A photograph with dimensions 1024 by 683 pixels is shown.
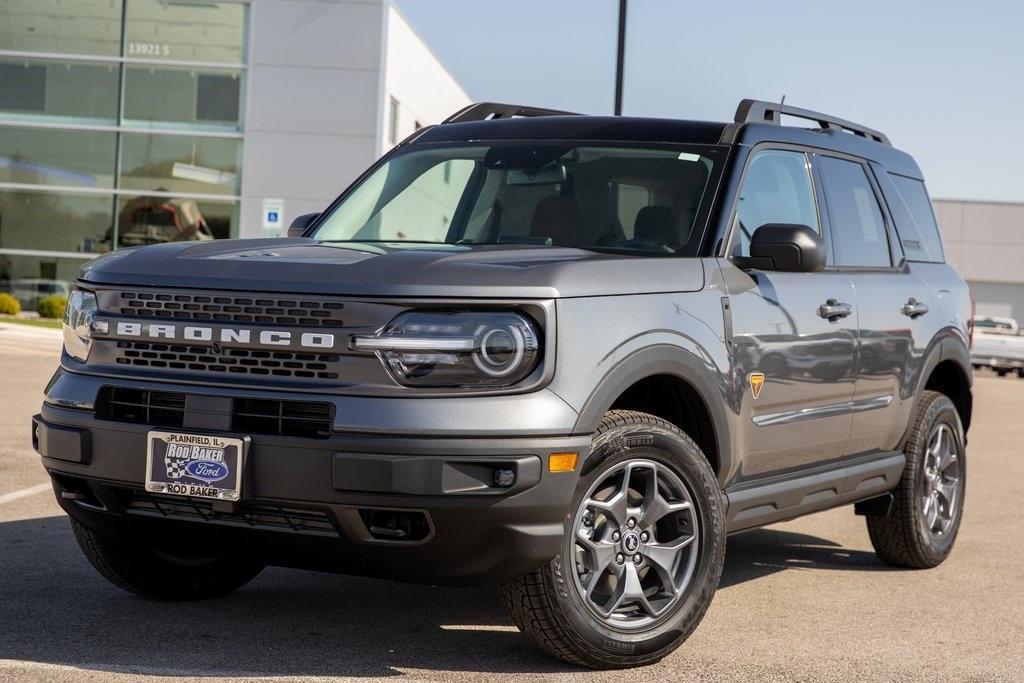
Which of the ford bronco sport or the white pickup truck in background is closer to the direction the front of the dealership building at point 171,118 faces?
the ford bronco sport

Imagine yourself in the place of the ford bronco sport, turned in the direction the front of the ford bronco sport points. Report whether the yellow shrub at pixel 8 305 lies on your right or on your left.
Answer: on your right

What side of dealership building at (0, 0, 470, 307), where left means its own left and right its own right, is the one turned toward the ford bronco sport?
front

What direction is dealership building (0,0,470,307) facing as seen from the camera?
toward the camera

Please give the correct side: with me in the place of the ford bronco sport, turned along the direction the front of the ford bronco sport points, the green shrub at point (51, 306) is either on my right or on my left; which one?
on my right

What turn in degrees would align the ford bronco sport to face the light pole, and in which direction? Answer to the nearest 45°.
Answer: approximately 135° to its right

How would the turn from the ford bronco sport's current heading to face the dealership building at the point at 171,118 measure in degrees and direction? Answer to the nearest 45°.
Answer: approximately 135° to its right

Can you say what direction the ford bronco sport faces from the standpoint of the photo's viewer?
facing the viewer and to the left of the viewer

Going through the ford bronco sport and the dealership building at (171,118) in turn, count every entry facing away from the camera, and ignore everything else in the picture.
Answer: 0

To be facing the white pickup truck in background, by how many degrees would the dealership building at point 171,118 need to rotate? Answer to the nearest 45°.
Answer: approximately 90° to its left
